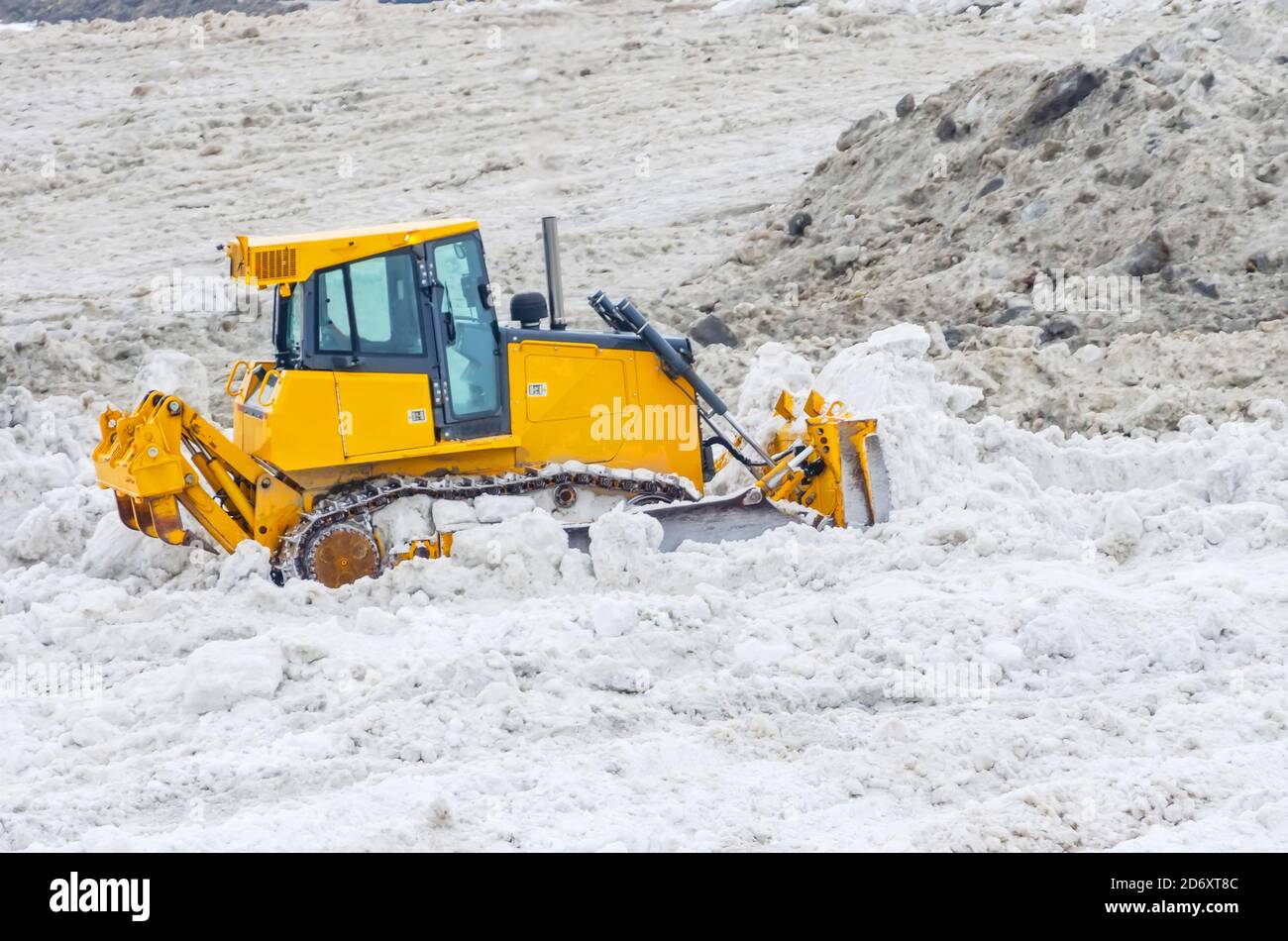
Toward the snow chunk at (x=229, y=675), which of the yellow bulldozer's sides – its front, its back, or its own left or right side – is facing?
right

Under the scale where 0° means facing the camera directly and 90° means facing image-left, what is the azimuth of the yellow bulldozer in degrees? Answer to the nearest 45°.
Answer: approximately 270°
